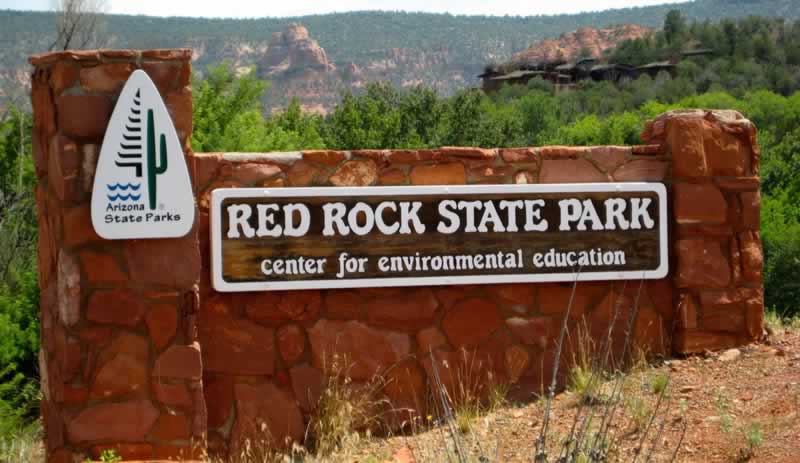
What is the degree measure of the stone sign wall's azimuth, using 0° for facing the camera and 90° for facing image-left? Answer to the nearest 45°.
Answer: approximately 0°

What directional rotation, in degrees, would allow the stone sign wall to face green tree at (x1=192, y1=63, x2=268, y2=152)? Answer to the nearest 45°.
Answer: approximately 180°
